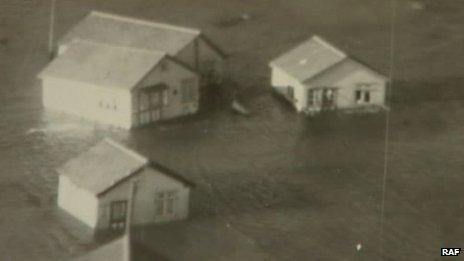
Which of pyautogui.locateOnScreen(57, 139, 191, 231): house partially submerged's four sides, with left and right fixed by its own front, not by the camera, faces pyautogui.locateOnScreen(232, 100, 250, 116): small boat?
left

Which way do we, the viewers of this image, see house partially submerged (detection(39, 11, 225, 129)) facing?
facing the viewer and to the right of the viewer

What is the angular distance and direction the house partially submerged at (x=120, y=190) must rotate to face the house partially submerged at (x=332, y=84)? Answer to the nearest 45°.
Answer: approximately 90° to its left

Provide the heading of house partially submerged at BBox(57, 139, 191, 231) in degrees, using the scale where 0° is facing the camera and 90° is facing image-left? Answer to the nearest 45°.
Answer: approximately 315°

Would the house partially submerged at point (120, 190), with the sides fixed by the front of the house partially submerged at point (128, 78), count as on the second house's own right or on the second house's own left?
on the second house's own right

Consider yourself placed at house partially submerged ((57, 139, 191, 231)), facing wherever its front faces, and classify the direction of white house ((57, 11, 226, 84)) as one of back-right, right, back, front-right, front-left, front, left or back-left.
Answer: back-left
